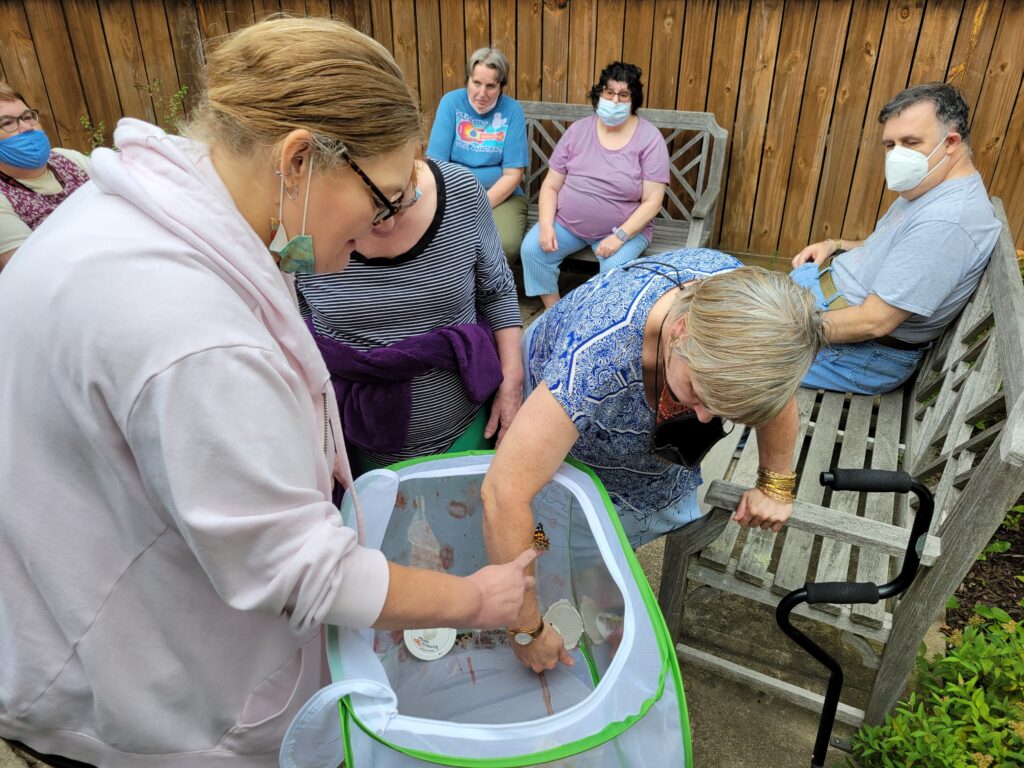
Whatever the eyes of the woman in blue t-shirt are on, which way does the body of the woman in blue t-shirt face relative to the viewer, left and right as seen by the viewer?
facing the viewer

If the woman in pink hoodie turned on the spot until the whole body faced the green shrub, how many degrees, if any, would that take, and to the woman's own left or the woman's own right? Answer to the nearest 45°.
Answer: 0° — they already face it

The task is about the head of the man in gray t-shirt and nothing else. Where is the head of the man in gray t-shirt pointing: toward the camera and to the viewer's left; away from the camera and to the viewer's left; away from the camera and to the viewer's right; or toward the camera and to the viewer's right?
toward the camera and to the viewer's left

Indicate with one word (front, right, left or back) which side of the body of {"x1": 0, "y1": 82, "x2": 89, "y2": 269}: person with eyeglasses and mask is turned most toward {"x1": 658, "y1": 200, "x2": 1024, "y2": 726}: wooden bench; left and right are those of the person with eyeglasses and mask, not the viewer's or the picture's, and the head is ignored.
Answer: front

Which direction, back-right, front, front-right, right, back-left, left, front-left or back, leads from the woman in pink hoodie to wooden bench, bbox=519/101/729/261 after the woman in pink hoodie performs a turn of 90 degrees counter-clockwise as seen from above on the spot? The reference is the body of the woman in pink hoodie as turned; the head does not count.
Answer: front-right

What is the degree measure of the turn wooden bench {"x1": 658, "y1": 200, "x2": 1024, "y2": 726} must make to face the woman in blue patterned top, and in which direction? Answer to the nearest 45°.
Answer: approximately 45° to its left

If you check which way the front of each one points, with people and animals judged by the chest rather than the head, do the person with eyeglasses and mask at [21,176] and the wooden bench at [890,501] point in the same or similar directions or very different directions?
very different directions

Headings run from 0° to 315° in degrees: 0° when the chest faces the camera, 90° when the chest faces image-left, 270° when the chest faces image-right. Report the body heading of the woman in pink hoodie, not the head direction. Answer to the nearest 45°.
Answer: approximately 270°

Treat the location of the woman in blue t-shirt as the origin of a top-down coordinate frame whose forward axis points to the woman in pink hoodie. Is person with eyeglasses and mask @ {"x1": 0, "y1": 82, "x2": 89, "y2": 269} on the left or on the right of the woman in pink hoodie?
right

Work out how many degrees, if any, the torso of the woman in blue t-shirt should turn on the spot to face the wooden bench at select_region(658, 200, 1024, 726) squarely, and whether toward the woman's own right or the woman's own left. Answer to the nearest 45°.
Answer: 0° — they already face it

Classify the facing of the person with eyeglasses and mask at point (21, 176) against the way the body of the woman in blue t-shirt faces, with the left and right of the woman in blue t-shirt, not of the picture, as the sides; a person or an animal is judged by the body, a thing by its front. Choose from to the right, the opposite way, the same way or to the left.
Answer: to the left

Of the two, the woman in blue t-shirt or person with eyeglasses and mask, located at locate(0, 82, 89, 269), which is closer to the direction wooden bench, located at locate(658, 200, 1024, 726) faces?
the person with eyeglasses and mask

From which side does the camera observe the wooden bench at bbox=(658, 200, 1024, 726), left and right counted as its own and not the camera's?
left

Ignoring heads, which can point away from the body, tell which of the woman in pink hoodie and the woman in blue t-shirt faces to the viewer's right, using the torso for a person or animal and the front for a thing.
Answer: the woman in pink hoodie

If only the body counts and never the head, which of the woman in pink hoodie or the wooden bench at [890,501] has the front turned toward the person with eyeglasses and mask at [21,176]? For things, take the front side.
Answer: the wooden bench
